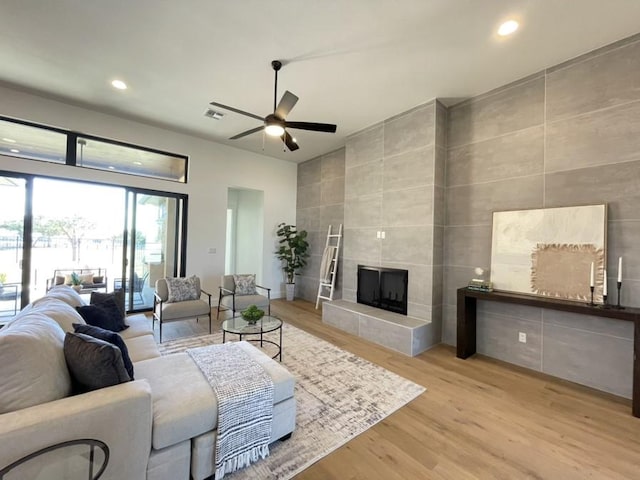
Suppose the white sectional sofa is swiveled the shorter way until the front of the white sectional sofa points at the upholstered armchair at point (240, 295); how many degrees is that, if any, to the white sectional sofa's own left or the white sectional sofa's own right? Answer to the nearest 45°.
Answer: approximately 45° to the white sectional sofa's own left

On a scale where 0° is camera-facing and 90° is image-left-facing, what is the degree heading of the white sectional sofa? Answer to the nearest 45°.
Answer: approximately 270°

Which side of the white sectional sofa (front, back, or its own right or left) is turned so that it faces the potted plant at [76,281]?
left

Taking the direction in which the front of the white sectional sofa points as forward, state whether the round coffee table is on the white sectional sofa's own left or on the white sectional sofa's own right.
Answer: on the white sectional sofa's own left

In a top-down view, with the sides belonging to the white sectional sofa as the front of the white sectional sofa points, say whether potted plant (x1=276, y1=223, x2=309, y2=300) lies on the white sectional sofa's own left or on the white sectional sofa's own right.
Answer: on the white sectional sofa's own left
